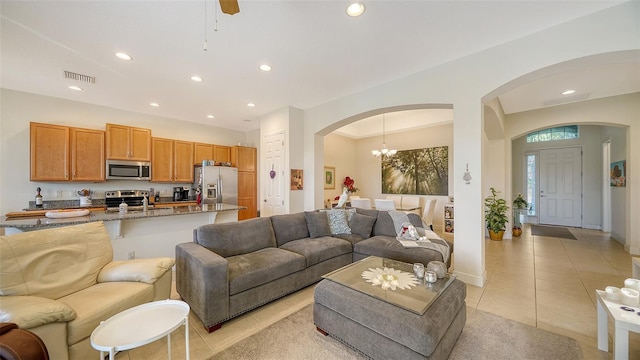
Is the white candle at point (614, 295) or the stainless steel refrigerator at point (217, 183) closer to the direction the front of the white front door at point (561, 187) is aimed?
the white candle

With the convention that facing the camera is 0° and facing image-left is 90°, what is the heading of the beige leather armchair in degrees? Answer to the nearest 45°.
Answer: approximately 315°

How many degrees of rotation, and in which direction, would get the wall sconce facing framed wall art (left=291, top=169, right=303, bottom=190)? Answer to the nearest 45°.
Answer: approximately 90° to its right

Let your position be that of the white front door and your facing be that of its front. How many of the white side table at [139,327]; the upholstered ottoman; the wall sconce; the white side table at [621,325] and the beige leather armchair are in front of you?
5

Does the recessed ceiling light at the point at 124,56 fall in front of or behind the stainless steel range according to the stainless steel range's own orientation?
in front

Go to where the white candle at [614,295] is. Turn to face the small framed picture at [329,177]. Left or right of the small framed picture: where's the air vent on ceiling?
left

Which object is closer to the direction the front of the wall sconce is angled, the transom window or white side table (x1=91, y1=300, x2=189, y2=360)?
the white side table

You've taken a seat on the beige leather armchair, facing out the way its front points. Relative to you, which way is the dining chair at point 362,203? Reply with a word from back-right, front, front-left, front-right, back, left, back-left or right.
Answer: front-left

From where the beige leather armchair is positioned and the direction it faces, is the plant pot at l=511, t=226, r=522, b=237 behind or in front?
in front

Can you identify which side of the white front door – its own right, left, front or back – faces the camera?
front

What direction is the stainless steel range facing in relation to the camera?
toward the camera

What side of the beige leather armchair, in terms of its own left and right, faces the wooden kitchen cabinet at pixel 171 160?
left

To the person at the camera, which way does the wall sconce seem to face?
facing the viewer
